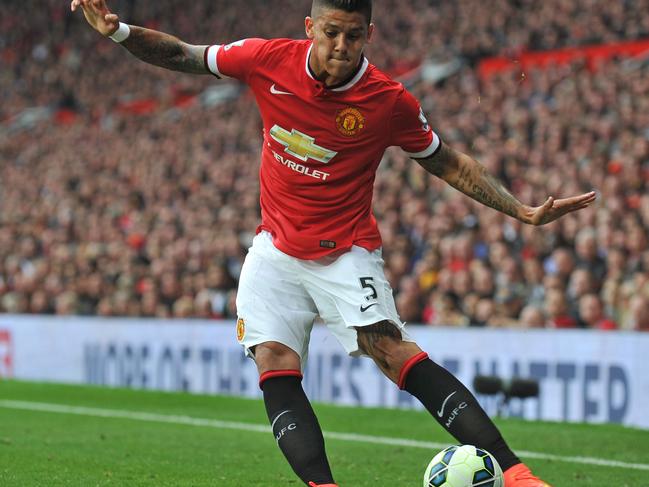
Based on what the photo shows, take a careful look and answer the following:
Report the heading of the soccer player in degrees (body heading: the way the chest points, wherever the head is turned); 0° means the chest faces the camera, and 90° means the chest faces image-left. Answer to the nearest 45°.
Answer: approximately 0°
